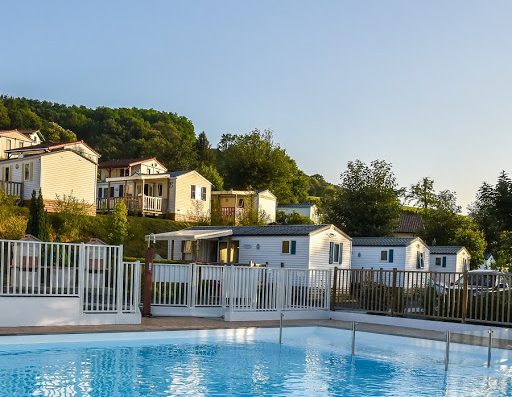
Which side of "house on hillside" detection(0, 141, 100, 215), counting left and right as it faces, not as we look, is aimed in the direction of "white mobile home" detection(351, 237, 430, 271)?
left

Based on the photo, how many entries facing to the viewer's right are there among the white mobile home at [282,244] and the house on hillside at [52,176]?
0

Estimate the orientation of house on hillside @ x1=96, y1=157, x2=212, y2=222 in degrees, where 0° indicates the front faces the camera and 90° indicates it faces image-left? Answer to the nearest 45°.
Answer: approximately 45°

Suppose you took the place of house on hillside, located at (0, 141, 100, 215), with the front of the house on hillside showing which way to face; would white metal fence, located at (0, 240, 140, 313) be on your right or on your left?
on your left

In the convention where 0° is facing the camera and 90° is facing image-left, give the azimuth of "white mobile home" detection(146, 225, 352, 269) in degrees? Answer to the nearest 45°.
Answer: approximately 45°
